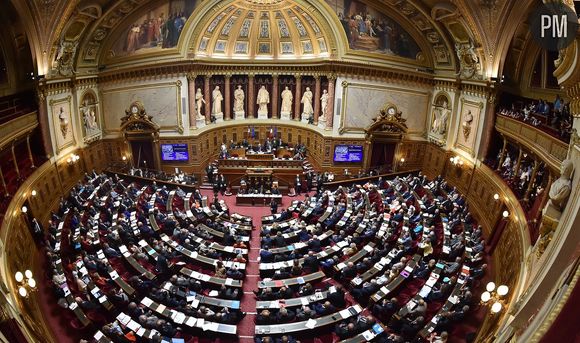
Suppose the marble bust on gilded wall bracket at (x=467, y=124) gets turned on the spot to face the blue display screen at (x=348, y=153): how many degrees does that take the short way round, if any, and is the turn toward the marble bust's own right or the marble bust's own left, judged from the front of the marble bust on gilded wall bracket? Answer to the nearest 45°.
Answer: approximately 45° to the marble bust's own right

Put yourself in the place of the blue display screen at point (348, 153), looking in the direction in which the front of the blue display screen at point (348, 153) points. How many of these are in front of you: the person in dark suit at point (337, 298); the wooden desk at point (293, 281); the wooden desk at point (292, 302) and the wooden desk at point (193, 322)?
4

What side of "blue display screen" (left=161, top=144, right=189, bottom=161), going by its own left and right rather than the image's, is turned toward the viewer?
front

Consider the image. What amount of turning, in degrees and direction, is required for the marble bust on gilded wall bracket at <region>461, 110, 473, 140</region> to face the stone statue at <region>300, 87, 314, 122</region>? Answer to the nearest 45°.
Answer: approximately 45° to its right

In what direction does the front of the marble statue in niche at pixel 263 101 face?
toward the camera

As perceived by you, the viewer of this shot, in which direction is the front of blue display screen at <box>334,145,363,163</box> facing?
facing the viewer

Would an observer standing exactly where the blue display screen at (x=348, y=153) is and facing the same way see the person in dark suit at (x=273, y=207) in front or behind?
in front

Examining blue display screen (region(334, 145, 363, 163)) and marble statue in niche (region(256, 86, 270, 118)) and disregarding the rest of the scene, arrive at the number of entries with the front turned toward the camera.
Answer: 2

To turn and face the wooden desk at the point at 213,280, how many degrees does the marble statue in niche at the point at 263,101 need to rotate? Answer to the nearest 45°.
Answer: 0° — it already faces it

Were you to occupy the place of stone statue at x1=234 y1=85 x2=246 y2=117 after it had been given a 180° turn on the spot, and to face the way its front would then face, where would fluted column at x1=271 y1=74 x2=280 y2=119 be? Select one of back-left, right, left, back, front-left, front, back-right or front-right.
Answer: right

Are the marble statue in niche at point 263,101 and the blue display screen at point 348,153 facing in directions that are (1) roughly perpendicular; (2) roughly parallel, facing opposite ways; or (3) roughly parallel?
roughly parallel

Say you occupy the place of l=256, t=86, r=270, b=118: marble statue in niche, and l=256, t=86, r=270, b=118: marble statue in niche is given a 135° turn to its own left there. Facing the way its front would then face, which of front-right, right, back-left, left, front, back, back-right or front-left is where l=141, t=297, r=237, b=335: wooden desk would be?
back-right

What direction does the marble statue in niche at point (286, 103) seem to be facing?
toward the camera

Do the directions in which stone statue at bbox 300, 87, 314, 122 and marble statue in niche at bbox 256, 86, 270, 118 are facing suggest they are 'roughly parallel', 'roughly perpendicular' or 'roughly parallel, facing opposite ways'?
roughly parallel

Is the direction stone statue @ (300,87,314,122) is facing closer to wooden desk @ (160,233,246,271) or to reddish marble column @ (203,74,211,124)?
the wooden desk

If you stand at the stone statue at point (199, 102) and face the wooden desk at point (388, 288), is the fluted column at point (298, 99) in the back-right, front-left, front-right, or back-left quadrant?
front-left
